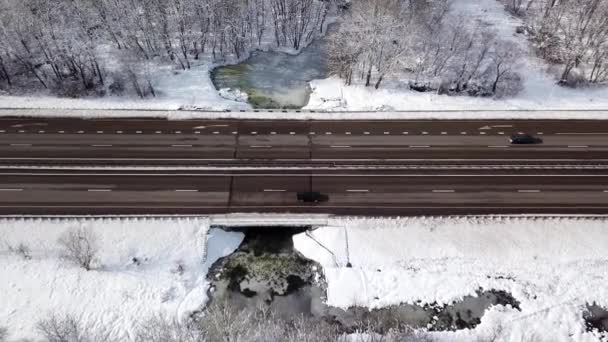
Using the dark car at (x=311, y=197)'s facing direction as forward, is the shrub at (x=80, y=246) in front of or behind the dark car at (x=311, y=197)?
behind

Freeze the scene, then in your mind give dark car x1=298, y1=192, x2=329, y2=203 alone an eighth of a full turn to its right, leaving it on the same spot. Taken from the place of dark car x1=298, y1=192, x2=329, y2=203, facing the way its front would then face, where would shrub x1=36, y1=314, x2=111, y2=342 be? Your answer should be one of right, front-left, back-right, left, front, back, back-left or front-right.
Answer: right

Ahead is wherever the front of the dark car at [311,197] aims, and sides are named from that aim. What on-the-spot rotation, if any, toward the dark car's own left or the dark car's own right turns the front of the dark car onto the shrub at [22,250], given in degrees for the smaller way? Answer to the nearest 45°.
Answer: approximately 180°

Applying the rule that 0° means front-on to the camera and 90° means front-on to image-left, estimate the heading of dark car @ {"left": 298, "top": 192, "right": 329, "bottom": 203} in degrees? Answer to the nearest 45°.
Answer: approximately 270°

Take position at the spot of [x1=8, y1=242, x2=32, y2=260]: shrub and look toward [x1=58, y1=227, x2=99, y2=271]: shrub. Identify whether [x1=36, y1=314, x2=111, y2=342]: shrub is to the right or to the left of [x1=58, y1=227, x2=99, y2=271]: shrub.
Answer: right
